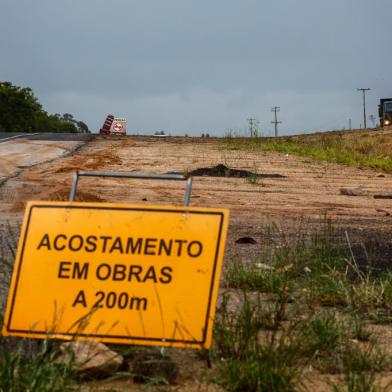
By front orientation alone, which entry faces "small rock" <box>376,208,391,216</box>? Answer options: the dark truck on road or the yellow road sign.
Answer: the dark truck on road

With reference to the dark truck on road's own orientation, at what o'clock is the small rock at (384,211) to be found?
The small rock is roughly at 12 o'clock from the dark truck on road.

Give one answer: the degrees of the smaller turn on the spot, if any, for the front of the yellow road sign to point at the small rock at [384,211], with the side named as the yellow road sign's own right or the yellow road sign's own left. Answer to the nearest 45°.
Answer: approximately 135° to the yellow road sign's own left

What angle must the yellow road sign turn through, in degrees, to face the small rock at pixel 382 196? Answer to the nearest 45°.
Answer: approximately 135° to its left

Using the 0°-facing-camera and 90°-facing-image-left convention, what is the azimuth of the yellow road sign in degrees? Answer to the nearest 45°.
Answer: approximately 0°

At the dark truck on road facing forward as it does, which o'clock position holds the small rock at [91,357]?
The small rock is roughly at 12 o'clock from the dark truck on road.

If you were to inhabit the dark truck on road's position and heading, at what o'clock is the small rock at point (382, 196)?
The small rock is roughly at 12 o'clock from the dark truck on road.

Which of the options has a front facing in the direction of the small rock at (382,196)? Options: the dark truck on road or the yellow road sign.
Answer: the dark truck on road

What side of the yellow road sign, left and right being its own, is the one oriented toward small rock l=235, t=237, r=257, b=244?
back

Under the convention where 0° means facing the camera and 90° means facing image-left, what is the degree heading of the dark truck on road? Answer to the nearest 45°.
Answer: approximately 0°

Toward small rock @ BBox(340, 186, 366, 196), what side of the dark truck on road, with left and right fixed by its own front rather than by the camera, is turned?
front
